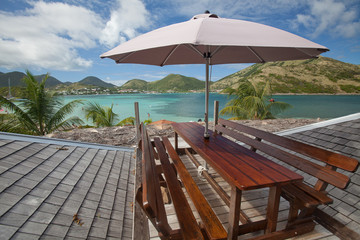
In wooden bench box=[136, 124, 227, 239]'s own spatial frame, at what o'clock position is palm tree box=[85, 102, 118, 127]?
The palm tree is roughly at 8 o'clock from the wooden bench.

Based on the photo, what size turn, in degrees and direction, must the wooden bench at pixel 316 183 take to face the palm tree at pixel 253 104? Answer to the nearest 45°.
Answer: approximately 135° to its right

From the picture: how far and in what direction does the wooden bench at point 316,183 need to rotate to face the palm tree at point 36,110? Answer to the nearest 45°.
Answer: approximately 45° to its right

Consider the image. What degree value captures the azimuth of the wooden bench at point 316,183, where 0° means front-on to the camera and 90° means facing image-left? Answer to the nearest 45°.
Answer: approximately 45°

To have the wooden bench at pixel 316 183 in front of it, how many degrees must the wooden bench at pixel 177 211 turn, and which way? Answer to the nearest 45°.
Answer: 0° — it already faces it

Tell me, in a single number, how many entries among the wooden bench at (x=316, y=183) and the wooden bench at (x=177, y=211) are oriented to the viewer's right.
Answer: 1

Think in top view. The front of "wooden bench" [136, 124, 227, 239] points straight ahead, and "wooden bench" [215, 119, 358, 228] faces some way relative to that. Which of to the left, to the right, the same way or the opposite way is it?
the opposite way

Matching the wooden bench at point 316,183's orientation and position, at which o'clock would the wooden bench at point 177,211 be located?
the wooden bench at point 177,211 is roughly at 12 o'clock from the wooden bench at point 316,183.

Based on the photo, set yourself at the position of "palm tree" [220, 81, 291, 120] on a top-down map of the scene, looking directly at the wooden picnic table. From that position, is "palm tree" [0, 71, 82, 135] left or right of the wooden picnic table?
right

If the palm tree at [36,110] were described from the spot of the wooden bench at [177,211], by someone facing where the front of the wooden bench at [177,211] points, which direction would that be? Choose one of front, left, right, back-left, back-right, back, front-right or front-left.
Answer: back-left

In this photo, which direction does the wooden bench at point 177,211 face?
to the viewer's right

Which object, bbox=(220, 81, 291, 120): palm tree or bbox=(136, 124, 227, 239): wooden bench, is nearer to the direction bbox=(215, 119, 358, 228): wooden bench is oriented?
the wooden bench
